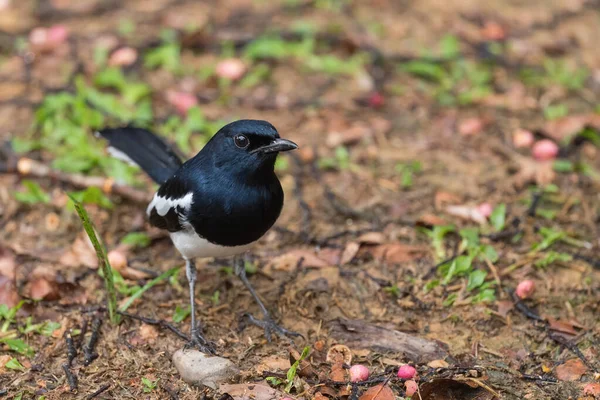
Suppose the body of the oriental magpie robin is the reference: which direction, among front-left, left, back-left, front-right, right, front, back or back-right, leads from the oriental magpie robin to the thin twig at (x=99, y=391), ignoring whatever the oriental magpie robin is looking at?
right

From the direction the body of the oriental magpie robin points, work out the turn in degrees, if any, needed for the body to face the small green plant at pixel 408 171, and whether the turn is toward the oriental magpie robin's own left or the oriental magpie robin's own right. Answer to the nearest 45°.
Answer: approximately 90° to the oriental magpie robin's own left

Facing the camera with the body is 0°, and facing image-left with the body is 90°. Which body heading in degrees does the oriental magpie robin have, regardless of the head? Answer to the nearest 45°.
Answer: approximately 315°

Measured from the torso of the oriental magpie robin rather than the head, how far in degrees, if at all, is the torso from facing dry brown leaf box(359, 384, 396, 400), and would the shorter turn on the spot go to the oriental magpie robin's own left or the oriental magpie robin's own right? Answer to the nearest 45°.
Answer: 0° — it already faces it

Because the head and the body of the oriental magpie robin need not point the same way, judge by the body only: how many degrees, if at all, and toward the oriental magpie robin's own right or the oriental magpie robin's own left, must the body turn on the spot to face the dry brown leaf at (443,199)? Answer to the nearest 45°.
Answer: approximately 90° to the oriental magpie robin's own left

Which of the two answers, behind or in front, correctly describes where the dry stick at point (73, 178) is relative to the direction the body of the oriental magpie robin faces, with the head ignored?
behind

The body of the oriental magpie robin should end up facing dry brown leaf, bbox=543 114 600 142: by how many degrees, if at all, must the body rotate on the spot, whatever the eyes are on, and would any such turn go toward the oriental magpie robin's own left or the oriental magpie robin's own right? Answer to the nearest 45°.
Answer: approximately 90° to the oriental magpie robin's own left

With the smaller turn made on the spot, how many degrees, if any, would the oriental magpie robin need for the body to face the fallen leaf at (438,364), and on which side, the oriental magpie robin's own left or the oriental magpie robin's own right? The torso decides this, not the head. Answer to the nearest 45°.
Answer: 0° — it already faces it

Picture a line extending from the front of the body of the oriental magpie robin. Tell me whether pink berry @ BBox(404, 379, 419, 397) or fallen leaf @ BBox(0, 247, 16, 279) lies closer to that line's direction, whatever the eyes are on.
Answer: the pink berry
